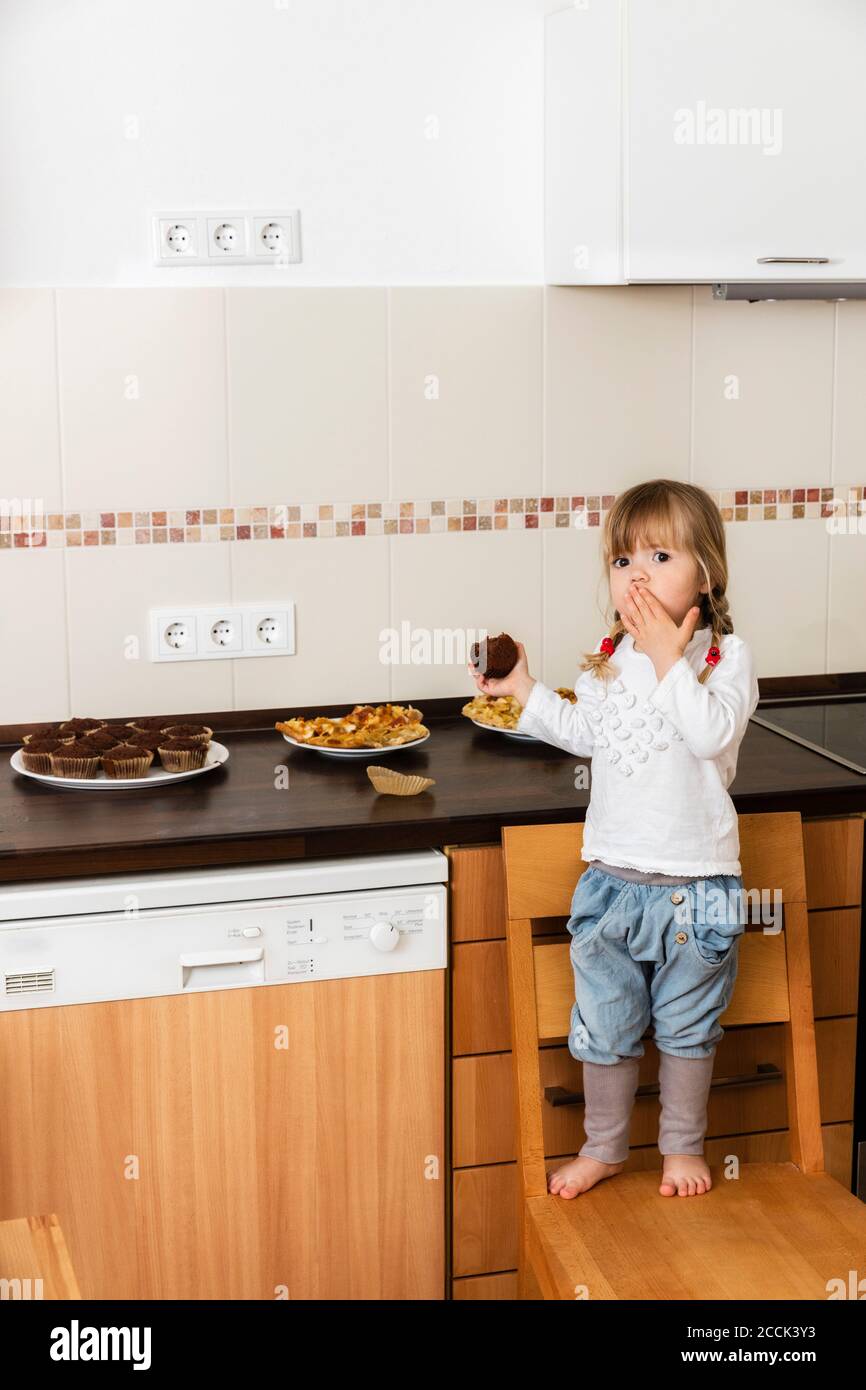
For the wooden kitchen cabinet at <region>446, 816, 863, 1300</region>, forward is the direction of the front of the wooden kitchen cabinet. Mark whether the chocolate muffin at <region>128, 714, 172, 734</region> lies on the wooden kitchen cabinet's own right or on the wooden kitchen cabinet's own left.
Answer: on the wooden kitchen cabinet's own right

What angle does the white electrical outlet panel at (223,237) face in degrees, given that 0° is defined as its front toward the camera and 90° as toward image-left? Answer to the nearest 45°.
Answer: approximately 0°

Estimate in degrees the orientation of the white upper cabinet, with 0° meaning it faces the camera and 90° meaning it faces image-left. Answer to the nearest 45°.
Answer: approximately 0°
